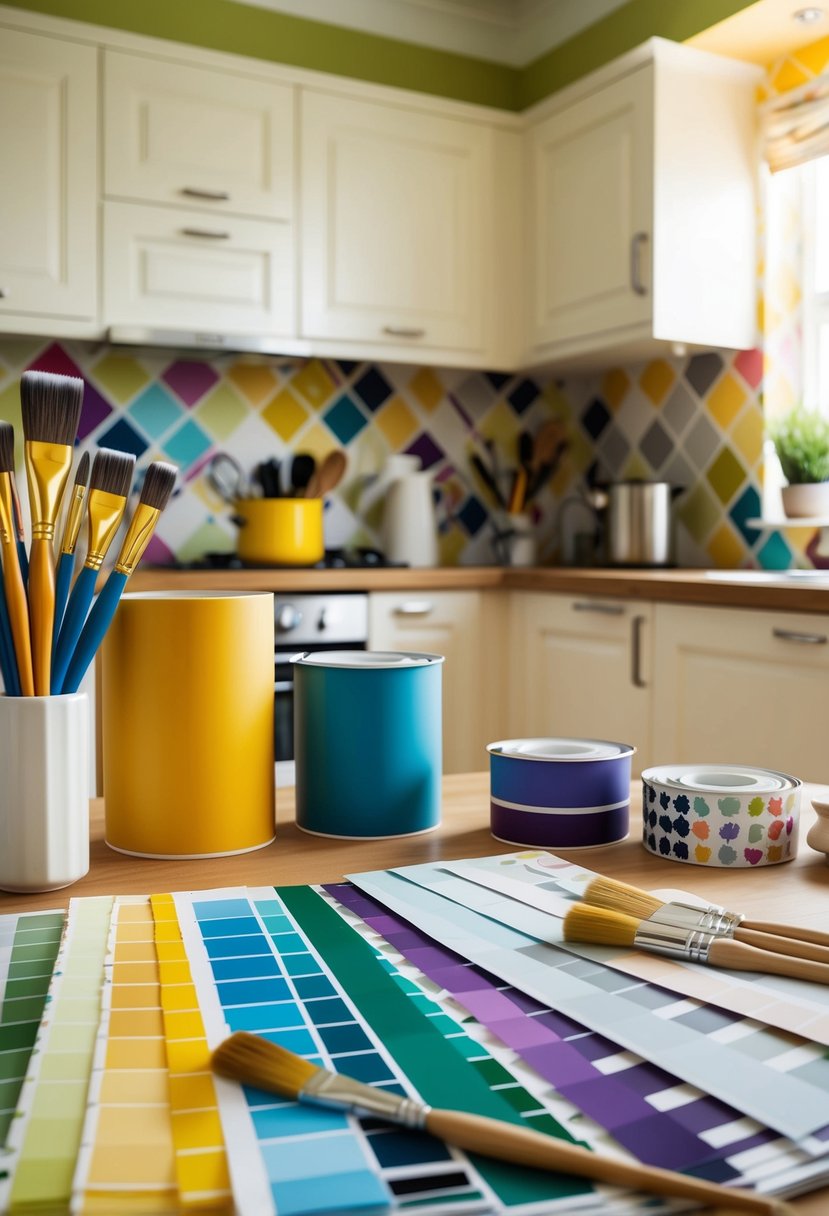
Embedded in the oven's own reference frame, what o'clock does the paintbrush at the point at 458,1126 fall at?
The paintbrush is roughly at 12 o'clock from the oven.

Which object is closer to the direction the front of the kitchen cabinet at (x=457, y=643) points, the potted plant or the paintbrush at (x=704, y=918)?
the paintbrush

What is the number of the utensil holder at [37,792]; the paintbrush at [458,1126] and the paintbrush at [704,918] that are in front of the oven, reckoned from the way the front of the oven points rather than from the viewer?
3

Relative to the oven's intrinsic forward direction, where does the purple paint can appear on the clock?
The purple paint can is roughly at 12 o'clock from the oven.

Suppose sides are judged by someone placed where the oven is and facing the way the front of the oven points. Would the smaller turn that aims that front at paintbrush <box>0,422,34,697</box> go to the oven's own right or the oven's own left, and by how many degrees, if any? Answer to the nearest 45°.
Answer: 0° — it already faces it

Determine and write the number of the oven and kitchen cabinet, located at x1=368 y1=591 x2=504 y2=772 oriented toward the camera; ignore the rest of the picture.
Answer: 2

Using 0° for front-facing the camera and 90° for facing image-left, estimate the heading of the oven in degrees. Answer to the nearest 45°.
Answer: approximately 0°

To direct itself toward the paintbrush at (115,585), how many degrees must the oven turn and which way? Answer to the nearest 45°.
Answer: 0° — it already faces it

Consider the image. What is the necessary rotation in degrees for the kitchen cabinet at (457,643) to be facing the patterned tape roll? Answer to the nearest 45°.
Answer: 0° — it already faces it

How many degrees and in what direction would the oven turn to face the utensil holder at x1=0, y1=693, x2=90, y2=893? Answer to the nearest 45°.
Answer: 0° — it already faces it

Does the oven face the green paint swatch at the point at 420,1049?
yes
